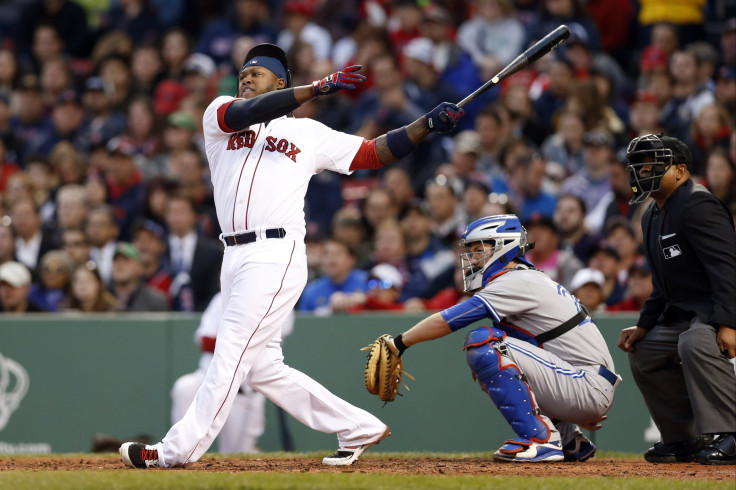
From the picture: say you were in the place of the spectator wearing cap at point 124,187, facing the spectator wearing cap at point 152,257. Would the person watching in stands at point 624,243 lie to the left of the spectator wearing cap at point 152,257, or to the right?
left

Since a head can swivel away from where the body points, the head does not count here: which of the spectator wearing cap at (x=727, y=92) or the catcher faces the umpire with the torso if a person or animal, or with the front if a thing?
the spectator wearing cap

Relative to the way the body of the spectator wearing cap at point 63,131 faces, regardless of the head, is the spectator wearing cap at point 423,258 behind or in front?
in front

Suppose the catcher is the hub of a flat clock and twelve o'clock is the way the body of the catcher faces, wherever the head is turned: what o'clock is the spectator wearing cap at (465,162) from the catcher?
The spectator wearing cap is roughly at 3 o'clock from the catcher.

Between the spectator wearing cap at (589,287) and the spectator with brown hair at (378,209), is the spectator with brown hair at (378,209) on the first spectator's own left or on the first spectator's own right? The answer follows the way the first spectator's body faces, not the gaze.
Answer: on the first spectator's own right

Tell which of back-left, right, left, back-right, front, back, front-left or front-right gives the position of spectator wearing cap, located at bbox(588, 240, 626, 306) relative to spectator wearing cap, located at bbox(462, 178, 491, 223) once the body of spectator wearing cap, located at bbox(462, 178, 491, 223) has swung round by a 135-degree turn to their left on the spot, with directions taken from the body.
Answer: front-right

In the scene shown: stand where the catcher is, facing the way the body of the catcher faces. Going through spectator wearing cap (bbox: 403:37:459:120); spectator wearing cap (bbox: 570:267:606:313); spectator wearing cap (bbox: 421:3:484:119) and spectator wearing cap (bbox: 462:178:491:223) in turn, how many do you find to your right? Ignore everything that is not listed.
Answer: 4
